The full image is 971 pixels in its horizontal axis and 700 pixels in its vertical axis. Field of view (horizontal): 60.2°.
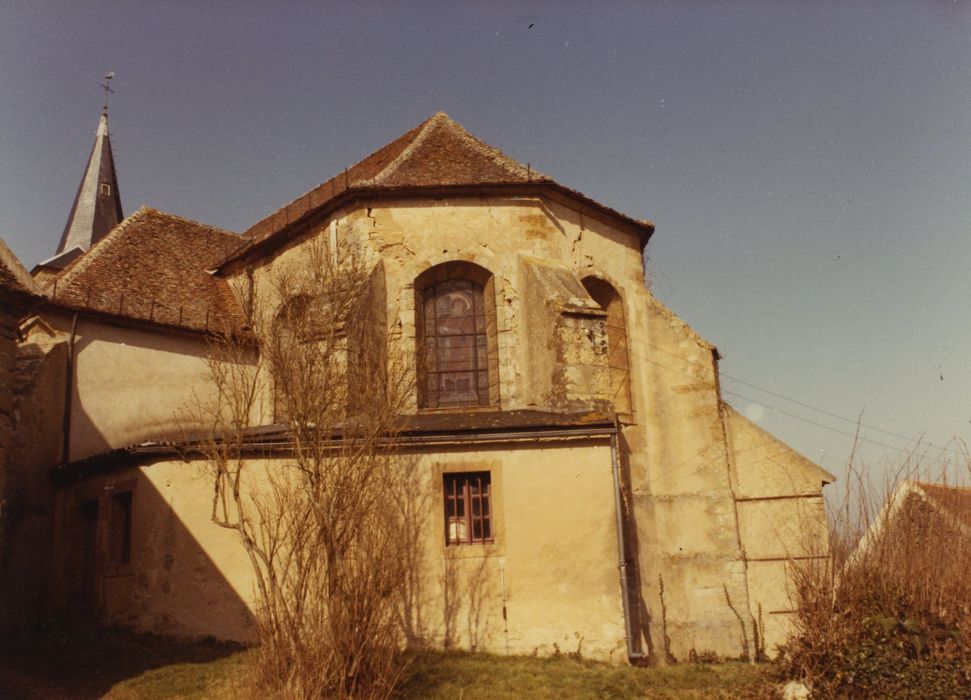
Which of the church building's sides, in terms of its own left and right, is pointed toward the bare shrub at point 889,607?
back

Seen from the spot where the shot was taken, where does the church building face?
facing away from the viewer and to the left of the viewer
